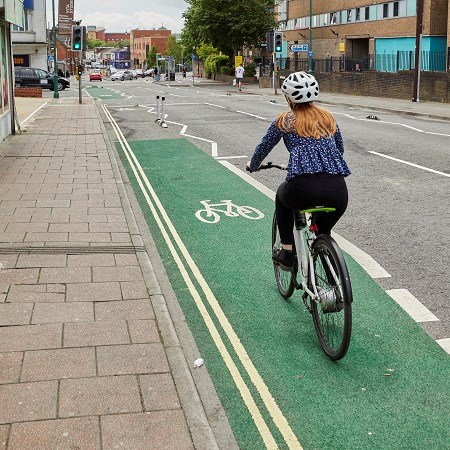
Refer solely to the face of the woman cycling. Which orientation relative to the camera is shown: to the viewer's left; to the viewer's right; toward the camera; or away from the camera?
away from the camera

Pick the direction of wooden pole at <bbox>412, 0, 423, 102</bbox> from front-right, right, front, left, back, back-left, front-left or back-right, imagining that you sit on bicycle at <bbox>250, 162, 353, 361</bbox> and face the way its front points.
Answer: front-right

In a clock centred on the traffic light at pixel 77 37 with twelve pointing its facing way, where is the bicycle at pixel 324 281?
The bicycle is roughly at 12 o'clock from the traffic light.

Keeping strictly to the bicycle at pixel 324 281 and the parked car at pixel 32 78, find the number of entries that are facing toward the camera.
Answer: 0

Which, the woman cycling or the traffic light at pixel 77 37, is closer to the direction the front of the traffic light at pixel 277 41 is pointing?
the woman cycling

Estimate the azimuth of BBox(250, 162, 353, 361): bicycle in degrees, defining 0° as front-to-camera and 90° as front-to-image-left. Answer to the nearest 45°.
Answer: approximately 135°

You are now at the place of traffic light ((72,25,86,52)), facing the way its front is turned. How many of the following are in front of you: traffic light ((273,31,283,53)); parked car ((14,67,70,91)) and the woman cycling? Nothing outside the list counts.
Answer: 1

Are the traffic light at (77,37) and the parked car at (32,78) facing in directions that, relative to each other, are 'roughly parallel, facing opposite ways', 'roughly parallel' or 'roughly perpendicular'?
roughly perpendicular

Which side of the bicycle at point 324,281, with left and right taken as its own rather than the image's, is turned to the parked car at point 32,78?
front

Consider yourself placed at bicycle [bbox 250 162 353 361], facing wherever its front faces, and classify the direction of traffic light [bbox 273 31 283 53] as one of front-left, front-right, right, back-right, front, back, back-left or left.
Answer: front-right
